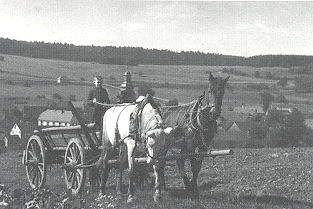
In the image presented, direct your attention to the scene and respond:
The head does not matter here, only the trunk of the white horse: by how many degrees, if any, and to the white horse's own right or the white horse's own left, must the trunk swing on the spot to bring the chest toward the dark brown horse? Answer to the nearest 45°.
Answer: approximately 90° to the white horse's own left

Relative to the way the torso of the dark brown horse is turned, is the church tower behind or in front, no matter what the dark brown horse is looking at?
behind

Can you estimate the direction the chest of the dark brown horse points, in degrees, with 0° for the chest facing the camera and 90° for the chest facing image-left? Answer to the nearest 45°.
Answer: approximately 315°

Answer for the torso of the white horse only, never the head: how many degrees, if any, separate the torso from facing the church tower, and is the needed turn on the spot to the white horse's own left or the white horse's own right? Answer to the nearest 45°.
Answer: approximately 135° to the white horse's own left

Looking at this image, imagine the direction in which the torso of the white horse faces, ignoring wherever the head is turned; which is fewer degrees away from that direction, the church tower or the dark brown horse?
the dark brown horse

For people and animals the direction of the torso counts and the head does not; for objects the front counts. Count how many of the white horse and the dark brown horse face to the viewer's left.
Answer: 0

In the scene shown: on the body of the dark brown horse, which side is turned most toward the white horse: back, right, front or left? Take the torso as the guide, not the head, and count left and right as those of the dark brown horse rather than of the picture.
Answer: right

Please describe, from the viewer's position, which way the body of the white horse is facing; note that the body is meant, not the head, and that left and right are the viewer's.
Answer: facing the viewer and to the right of the viewer
